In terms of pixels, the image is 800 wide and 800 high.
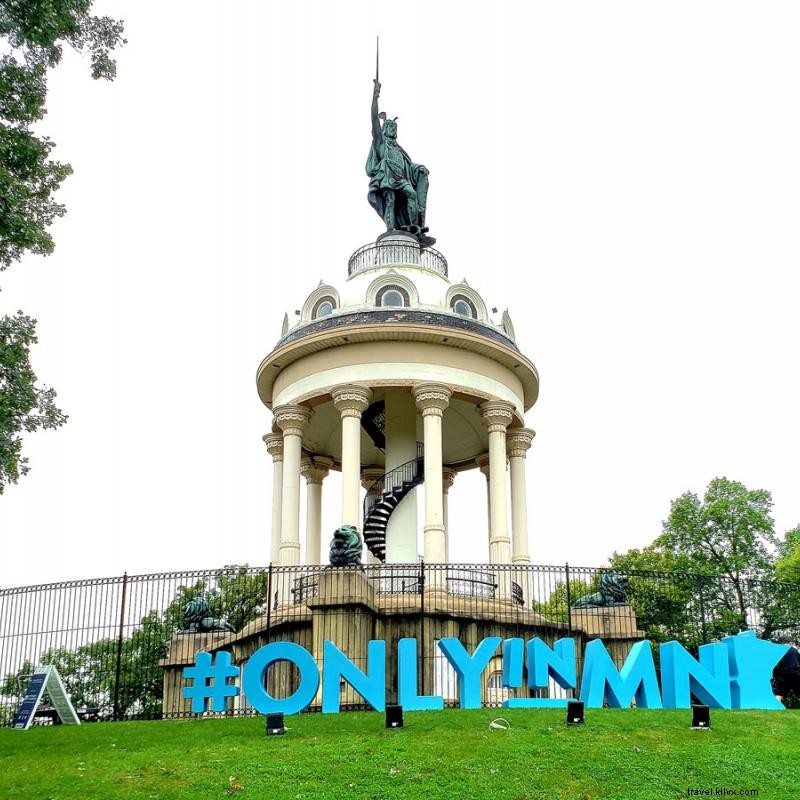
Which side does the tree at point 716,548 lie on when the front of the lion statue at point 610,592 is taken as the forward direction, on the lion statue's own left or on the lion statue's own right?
on the lion statue's own left

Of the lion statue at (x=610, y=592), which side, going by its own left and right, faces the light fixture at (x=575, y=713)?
right

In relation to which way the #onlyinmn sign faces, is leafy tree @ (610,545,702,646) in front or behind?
behind

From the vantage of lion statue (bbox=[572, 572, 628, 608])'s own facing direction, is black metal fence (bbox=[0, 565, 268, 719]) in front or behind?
behind

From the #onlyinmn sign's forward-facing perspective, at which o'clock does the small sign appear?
The small sign is roughly at 3 o'clock from the #onlyinmn sign.

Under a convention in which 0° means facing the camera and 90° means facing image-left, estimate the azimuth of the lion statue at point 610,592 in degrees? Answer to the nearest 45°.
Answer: approximately 270°

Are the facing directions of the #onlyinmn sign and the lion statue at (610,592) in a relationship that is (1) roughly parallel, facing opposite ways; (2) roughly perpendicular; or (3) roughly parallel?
roughly perpendicular

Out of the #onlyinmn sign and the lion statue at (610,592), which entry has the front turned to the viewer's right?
the lion statue

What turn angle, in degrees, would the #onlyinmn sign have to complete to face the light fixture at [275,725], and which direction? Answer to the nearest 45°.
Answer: approximately 45° to its right

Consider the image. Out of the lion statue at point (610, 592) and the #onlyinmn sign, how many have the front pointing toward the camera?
1

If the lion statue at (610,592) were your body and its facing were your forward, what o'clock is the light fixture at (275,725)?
The light fixture is roughly at 4 o'clock from the lion statue.
